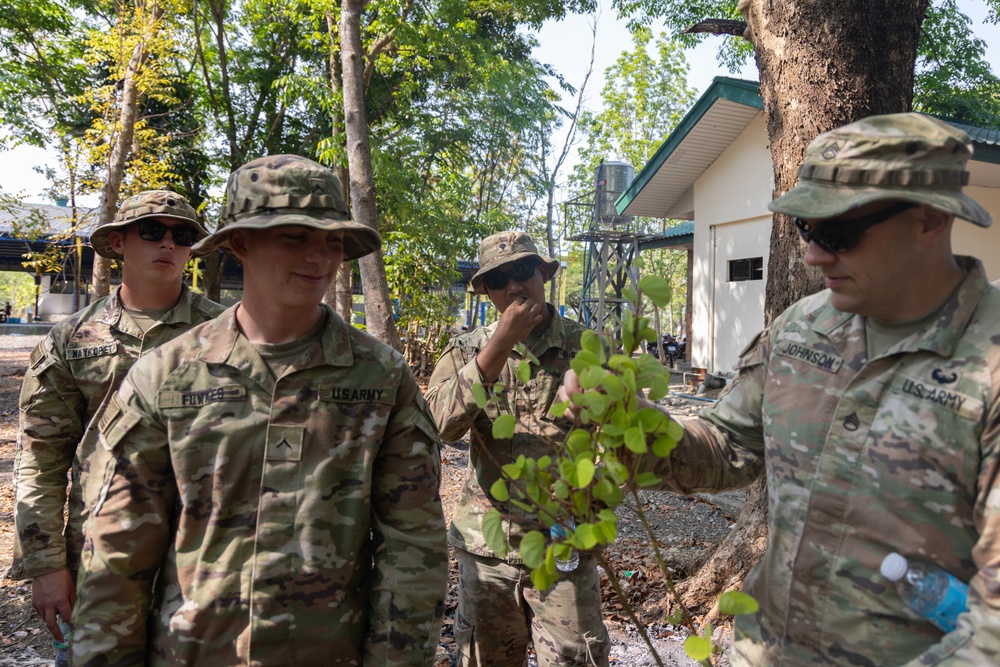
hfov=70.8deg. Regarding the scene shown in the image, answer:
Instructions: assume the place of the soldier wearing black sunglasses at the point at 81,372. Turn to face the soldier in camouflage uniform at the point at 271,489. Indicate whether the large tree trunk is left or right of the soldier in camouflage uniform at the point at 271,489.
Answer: left

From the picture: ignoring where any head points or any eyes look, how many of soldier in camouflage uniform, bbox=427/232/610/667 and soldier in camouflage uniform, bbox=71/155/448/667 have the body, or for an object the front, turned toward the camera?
2

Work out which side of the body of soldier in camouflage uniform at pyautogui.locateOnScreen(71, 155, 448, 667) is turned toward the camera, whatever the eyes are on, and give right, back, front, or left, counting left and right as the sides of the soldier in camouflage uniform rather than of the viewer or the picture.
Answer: front

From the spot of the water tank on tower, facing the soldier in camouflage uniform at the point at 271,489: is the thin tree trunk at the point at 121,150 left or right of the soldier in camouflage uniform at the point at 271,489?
right

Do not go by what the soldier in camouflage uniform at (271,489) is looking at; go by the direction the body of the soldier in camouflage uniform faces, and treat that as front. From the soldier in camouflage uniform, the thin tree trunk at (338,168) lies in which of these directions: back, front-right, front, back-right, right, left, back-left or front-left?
back

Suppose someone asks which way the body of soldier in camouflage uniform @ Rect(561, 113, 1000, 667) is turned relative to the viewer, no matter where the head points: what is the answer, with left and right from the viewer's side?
facing the viewer and to the left of the viewer

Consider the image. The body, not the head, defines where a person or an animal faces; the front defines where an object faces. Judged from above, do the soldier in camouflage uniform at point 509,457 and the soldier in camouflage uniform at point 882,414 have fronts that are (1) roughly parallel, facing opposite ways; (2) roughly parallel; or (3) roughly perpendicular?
roughly perpendicular

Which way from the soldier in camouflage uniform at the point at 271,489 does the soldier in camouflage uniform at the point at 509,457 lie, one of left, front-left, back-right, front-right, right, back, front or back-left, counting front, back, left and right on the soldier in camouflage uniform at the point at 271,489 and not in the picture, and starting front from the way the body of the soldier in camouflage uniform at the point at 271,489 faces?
back-left

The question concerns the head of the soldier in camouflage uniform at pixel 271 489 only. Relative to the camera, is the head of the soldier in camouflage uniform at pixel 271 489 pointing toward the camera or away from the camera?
toward the camera

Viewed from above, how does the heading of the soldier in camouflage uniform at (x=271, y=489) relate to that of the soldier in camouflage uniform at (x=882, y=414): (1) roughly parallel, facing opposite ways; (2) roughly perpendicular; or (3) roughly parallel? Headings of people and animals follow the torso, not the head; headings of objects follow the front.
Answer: roughly perpendicular

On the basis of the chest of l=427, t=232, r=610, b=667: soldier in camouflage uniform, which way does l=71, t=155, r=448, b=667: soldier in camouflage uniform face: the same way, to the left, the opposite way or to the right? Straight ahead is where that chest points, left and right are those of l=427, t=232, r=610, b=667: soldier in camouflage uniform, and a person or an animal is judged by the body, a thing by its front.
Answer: the same way

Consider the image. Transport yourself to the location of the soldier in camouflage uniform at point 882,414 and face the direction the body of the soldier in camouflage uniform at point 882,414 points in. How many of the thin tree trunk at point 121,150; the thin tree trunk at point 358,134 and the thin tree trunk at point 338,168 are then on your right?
3

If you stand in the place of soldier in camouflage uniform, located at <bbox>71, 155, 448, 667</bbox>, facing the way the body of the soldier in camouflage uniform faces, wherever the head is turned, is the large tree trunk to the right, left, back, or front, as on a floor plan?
left

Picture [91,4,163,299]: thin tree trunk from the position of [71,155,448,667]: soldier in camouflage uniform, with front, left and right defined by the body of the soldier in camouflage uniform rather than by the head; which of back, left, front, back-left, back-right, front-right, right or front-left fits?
back

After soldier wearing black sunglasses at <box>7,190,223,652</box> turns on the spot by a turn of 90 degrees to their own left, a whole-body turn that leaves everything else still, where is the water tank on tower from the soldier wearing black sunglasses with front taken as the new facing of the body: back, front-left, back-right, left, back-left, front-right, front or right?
front

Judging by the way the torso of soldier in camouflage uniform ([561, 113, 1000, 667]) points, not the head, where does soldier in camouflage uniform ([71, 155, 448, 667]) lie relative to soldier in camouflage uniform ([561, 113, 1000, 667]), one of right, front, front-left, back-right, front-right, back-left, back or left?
front-right

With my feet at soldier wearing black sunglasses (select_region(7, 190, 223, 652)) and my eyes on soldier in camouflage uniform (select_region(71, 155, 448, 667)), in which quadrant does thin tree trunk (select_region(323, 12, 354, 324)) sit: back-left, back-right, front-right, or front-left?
back-left
